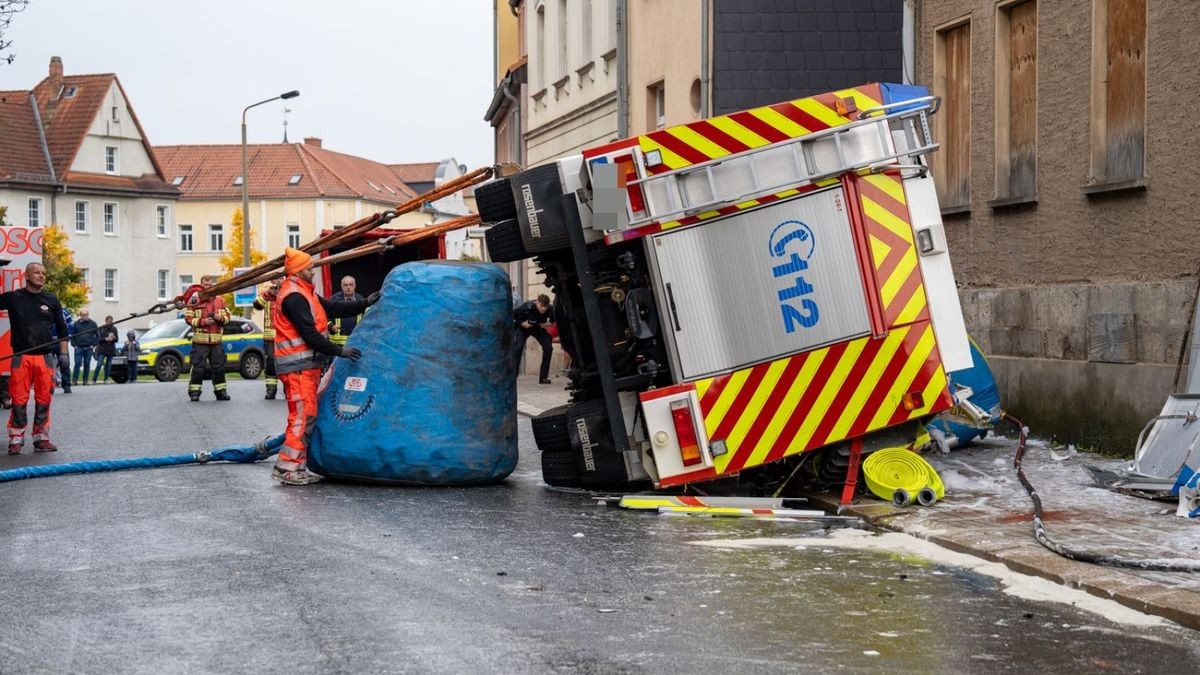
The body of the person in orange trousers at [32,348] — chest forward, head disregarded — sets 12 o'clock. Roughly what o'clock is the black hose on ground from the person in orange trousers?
The black hose on ground is roughly at 11 o'clock from the person in orange trousers.

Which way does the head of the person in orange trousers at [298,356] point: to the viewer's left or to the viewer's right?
to the viewer's right

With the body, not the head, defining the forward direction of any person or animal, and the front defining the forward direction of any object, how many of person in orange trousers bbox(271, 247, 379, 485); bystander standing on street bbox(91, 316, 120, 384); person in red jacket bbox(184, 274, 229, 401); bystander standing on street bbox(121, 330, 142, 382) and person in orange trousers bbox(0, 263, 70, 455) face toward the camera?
4

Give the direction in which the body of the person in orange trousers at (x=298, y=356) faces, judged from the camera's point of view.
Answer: to the viewer's right

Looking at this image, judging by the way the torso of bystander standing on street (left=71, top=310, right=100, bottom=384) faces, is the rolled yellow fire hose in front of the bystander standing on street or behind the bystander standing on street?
in front

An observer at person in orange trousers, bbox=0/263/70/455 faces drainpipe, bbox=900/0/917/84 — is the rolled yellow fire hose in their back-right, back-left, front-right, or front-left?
front-right

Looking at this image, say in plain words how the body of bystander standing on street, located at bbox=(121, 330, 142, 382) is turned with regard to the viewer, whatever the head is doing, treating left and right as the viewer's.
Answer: facing the viewer

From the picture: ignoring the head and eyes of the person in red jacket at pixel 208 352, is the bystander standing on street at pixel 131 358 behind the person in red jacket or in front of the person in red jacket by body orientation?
behind

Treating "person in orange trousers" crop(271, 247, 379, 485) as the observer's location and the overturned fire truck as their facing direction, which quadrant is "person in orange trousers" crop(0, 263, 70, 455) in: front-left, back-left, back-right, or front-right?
back-left

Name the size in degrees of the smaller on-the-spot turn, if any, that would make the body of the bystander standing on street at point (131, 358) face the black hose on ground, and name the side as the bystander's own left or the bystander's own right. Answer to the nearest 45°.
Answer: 0° — they already face it

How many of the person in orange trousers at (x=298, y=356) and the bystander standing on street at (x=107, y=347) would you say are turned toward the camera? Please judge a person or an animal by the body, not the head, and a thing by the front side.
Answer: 1

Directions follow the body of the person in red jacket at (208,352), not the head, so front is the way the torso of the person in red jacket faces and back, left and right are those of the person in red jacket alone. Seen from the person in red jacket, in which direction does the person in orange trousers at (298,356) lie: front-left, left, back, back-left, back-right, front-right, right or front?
front

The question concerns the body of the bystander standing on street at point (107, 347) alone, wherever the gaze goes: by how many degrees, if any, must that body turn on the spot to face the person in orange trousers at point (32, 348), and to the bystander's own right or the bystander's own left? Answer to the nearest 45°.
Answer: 0° — they already face them

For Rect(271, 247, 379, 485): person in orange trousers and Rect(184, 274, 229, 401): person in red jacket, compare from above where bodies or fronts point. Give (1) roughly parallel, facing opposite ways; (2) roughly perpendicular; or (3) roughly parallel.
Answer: roughly perpendicular

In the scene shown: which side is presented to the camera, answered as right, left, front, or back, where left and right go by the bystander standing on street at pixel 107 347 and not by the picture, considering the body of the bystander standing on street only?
front

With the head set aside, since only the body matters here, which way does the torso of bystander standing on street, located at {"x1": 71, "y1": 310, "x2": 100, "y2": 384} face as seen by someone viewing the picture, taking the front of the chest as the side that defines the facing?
toward the camera
